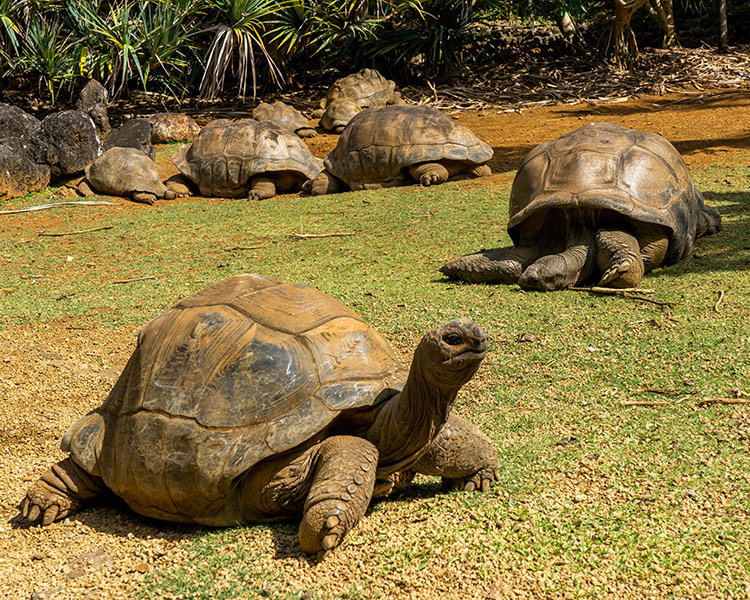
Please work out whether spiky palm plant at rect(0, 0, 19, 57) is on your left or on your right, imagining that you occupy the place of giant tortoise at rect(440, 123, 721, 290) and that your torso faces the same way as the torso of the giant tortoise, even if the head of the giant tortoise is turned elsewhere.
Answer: on your right

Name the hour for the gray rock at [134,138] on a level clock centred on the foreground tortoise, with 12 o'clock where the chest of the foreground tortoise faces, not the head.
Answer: The gray rock is roughly at 7 o'clock from the foreground tortoise.

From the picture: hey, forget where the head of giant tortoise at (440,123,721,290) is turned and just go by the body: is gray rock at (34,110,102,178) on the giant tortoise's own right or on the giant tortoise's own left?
on the giant tortoise's own right

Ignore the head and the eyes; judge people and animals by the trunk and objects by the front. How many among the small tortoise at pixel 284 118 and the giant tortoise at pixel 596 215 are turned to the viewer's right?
1

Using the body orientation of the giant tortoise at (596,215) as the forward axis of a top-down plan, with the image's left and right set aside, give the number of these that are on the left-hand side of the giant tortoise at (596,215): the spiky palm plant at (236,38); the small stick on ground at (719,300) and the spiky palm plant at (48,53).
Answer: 1

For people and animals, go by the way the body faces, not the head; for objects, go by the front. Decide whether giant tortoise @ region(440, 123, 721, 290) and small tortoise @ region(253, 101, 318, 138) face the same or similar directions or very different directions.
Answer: very different directions

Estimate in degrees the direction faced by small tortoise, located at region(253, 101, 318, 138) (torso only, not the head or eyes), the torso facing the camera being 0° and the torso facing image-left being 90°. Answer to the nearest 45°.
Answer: approximately 270°

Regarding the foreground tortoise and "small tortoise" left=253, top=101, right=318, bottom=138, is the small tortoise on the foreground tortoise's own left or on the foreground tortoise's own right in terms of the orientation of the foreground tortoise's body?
on the foreground tortoise's own left

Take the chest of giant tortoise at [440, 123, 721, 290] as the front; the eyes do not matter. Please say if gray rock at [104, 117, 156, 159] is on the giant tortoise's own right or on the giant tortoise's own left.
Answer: on the giant tortoise's own right

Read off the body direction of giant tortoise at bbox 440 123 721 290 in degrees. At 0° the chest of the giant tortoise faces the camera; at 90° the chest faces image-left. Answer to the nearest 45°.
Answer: approximately 45°

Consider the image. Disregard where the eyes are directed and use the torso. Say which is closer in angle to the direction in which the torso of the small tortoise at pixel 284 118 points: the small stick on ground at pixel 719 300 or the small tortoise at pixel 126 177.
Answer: the small stick on ground
